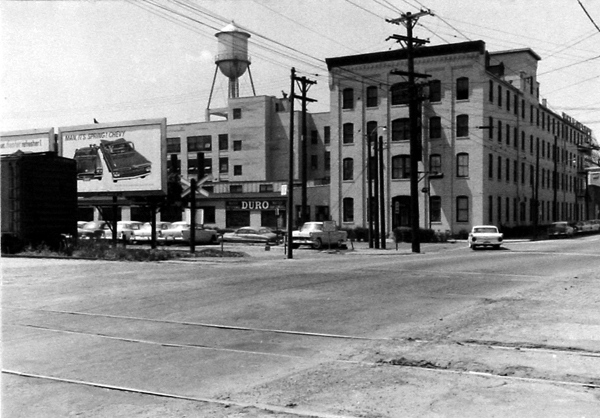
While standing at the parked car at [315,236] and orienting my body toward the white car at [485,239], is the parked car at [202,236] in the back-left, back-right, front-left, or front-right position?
back-left

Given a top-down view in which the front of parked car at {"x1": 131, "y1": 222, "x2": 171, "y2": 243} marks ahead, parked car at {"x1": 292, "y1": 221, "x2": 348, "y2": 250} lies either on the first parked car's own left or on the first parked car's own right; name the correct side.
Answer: on the first parked car's own left

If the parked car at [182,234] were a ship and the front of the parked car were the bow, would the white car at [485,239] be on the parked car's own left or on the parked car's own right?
on the parked car's own left

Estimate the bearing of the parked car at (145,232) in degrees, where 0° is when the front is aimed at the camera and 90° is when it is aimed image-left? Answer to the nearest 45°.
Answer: approximately 45°

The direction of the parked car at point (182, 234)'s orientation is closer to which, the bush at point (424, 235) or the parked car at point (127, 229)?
the parked car
